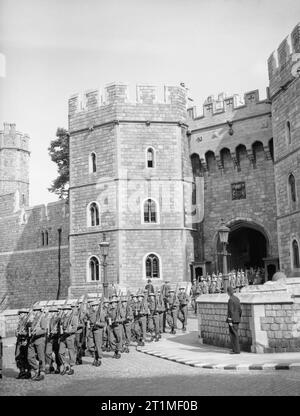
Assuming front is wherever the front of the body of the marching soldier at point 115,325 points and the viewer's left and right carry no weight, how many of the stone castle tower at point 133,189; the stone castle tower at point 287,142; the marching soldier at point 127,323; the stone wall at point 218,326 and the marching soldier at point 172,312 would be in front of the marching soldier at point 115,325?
0

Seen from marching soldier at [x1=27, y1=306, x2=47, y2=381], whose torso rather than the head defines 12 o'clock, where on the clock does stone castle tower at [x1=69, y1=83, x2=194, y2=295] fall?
The stone castle tower is roughly at 5 o'clock from the marching soldier.

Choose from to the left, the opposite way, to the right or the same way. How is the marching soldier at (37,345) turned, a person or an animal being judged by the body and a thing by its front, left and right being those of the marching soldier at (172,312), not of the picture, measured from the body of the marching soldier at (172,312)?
the same way

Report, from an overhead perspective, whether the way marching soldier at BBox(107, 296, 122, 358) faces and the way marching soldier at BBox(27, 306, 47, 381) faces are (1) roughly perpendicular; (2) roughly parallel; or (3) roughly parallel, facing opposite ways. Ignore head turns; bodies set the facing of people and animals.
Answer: roughly parallel

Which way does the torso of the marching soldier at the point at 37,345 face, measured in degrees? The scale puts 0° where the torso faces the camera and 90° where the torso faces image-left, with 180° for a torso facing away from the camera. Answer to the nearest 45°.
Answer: approximately 45°

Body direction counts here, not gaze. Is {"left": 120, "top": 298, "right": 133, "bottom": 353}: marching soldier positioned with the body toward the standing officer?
no

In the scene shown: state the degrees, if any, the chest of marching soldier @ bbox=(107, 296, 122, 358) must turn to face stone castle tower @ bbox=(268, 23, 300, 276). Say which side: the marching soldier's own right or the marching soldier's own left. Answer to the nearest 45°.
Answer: approximately 180°

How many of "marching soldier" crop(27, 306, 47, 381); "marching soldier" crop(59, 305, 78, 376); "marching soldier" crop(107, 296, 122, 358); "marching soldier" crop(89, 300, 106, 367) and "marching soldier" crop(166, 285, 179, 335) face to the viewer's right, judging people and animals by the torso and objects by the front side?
0

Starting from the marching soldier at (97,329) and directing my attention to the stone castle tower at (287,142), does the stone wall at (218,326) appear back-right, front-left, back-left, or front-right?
front-right

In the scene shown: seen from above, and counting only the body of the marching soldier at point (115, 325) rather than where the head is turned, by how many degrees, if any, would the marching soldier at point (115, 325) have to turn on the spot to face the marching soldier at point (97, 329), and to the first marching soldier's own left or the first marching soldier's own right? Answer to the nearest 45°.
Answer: approximately 45° to the first marching soldier's own left

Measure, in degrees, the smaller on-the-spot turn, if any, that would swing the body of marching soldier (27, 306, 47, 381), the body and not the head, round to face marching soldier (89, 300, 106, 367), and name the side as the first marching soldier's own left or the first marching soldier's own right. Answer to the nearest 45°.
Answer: approximately 180°

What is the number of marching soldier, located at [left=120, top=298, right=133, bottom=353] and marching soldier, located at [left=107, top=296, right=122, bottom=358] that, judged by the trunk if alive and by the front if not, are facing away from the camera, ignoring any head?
0

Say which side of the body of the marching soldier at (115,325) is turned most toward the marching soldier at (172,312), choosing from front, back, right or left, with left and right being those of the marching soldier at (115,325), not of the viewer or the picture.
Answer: back

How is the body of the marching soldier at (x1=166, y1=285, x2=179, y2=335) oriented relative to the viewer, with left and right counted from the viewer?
facing the viewer and to the left of the viewer

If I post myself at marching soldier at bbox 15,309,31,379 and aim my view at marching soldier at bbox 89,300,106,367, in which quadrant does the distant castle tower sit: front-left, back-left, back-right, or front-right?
front-left

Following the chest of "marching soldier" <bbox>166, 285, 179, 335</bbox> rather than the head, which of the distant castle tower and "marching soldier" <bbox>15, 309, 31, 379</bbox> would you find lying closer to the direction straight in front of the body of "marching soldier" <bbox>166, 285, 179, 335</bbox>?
the marching soldier

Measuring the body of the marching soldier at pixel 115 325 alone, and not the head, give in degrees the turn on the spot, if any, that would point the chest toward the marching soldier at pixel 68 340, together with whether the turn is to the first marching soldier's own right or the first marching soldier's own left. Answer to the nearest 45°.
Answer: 0° — they already face them

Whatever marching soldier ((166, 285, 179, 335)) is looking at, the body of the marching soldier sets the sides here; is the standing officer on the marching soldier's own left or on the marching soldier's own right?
on the marching soldier's own left

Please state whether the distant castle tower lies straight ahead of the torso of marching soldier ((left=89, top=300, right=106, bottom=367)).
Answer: no
